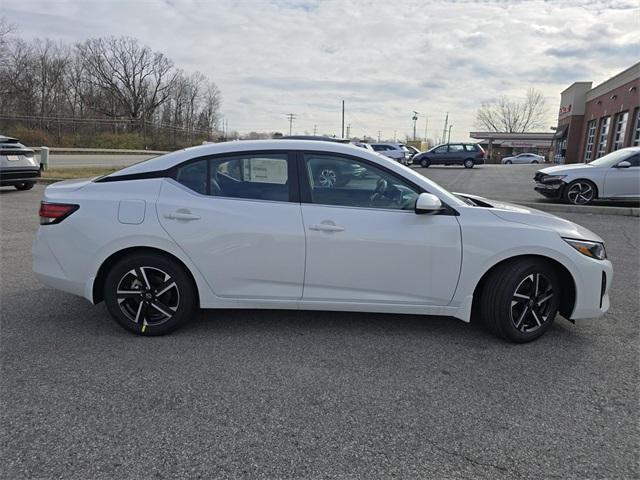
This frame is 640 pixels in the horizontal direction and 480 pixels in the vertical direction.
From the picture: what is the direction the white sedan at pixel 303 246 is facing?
to the viewer's right

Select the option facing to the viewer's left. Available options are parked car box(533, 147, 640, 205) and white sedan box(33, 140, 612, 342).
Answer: the parked car

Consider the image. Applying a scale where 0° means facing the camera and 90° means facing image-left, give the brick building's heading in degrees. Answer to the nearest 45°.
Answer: approximately 45°

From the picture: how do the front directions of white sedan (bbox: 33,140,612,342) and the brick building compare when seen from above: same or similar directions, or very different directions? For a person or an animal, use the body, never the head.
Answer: very different directions

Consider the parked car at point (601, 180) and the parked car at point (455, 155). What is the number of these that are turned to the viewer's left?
2

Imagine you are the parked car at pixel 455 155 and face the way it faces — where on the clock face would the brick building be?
The brick building is roughly at 6 o'clock from the parked car.

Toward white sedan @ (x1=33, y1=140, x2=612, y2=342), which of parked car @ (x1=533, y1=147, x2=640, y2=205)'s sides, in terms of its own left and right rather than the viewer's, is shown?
left

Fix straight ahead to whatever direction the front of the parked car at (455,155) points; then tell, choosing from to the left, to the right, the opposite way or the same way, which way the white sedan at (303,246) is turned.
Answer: the opposite way

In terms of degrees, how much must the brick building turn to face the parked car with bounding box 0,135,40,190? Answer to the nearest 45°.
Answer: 0° — it already faces it

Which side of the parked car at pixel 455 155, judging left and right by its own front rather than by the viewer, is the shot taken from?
left

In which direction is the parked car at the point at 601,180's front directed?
to the viewer's left

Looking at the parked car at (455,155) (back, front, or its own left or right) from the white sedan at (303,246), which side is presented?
left
